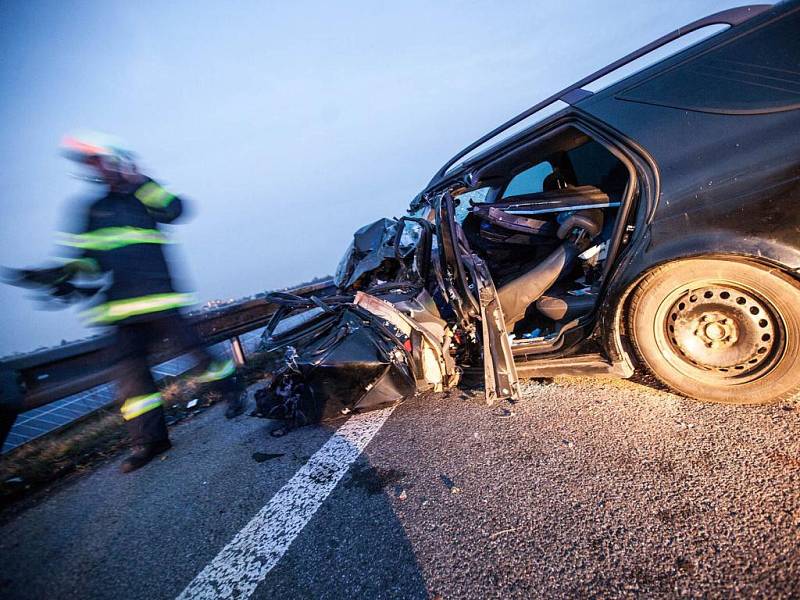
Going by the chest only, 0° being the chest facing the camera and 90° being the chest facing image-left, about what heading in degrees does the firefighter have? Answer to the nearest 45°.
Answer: approximately 45°

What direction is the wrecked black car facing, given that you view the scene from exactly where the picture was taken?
facing to the left of the viewer

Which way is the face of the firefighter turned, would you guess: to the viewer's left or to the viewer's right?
to the viewer's left
